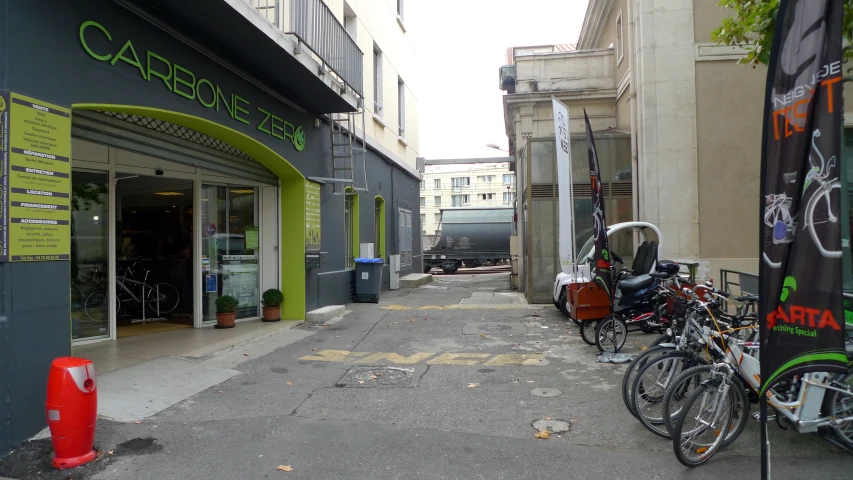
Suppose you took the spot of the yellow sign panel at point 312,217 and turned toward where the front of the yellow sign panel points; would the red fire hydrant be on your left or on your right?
on your right

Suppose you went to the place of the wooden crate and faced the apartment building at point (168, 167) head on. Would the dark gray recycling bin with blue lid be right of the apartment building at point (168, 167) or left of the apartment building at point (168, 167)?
right

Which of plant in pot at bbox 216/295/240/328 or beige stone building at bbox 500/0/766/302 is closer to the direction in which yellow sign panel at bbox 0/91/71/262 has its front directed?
the beige stone building

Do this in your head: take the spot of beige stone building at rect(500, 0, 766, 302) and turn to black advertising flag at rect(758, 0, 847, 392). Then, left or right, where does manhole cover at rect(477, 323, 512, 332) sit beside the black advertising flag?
right

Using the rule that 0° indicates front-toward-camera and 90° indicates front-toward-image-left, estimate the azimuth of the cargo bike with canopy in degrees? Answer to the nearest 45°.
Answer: approximately 45°

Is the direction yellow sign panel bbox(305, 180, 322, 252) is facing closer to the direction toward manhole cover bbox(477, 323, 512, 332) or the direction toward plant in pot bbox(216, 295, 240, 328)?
the manhole cover

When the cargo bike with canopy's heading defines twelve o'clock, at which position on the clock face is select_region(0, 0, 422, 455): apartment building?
The apartment building is roughly at 1 o'clock from the cargo bike with canopy.
